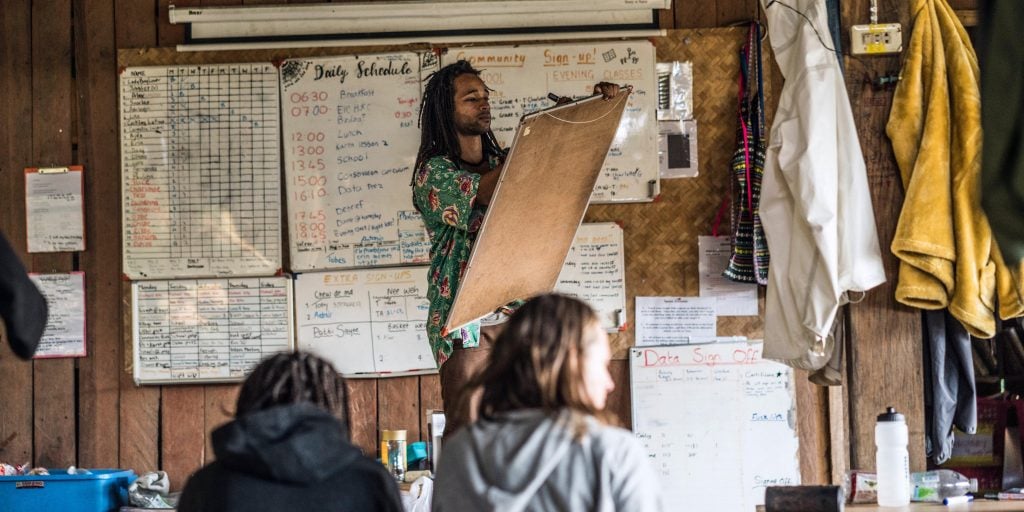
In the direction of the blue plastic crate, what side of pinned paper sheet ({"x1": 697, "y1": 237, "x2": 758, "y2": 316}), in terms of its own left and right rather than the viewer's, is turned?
right

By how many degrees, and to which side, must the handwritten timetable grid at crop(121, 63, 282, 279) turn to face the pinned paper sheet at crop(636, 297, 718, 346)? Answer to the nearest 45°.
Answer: approximately 90° to its left

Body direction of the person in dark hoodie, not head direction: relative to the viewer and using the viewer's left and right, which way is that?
facing away from the viewer

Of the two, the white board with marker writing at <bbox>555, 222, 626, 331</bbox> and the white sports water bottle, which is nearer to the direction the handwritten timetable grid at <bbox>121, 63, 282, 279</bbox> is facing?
the white sports water bottle

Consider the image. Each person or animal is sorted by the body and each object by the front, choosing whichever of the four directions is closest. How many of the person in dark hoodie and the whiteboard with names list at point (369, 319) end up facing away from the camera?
1

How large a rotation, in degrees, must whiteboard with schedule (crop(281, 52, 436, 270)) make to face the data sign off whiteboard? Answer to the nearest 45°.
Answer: approximately 90° to its left
